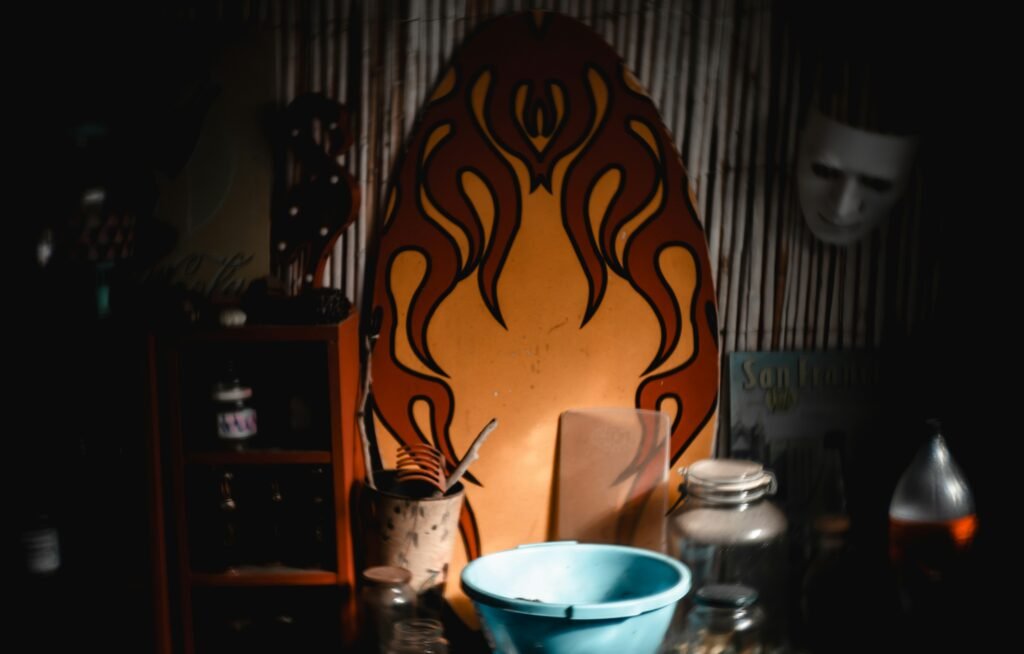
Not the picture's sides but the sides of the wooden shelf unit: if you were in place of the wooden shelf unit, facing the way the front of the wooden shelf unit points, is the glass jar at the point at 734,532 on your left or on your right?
on your left

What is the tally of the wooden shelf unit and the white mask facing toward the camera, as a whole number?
2

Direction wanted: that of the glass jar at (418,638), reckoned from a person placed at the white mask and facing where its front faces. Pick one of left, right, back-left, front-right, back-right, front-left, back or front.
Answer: front-right

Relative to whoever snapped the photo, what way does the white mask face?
facing the viewer

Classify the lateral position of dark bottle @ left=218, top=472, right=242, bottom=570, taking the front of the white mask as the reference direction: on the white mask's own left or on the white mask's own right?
on the white mask's own right

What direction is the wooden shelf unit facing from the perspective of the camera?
toward the camera

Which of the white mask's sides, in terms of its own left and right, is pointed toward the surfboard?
right
